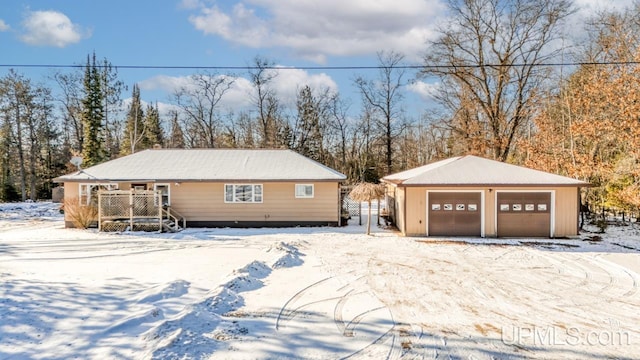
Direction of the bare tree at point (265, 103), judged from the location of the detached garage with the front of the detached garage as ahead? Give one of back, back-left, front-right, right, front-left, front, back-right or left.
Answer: back-right

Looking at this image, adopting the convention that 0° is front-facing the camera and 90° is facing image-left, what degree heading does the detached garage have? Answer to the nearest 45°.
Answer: approximately 0°
